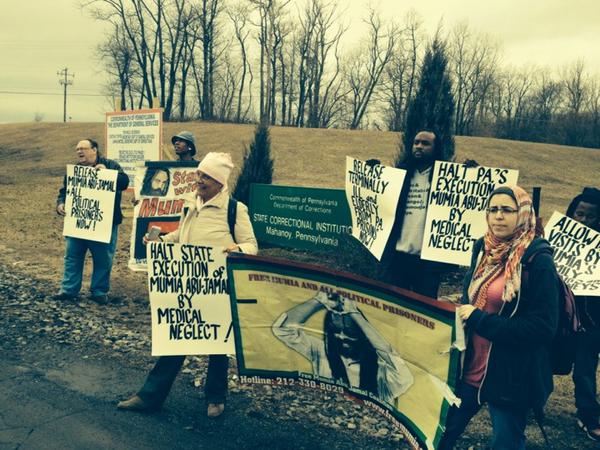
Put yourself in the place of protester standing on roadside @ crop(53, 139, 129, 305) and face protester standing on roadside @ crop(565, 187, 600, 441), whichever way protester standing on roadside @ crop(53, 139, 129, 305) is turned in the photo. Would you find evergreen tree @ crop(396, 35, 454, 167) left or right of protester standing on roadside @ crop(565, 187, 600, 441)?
left

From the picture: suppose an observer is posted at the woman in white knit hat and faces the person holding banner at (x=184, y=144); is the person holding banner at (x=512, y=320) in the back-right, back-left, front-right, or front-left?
back-right

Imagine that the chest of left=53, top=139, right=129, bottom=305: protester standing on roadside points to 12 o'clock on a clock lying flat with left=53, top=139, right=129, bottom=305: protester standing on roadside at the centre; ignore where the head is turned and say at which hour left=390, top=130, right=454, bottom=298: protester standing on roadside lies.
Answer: left=390, top=130, right=454, bottom=298: protester standing on roadside is roughly at 9 o'clock from left=53, top=139, right=129, bottom=305: protester standing on roadside.

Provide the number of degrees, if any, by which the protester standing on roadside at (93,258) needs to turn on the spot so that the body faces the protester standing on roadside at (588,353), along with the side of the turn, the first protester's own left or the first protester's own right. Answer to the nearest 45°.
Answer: approximately 90° to the first protester's own left

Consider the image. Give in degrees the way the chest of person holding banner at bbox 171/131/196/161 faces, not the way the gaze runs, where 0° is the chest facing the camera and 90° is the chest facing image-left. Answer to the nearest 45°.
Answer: approximately 45°

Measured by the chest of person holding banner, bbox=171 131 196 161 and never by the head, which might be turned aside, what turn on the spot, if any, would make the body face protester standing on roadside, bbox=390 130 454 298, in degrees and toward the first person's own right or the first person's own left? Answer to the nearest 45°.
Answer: approximately 90° to the first person's own left

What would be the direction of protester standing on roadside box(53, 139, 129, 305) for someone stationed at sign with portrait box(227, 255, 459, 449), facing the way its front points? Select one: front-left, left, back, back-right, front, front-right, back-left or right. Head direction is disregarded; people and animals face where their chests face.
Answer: back-right
